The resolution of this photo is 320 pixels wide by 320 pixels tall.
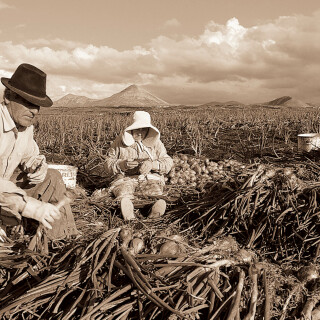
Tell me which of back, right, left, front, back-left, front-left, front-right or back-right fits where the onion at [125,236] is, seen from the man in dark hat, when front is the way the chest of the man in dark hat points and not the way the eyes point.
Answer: front

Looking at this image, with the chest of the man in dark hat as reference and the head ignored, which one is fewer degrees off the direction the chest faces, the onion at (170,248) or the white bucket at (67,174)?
the onion

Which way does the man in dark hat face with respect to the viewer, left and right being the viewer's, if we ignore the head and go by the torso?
facing the viewer and to the right of the viewer

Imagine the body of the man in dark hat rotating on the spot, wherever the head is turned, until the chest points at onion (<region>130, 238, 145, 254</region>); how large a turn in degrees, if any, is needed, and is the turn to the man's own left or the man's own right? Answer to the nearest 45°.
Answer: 0° — they already face it

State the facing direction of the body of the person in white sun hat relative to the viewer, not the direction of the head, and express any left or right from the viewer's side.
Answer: facing the viewer

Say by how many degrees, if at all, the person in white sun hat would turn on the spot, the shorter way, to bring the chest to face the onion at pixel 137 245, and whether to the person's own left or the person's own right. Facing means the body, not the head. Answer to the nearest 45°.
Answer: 0° — they already face it

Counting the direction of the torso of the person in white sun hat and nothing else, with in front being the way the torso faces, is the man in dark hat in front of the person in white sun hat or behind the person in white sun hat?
in front

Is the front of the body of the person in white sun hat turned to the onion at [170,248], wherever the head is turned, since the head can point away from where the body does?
yes

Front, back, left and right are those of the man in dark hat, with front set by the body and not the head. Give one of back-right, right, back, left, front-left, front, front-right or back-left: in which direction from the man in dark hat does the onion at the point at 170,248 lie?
front

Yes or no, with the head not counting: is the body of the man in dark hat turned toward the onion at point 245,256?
yes

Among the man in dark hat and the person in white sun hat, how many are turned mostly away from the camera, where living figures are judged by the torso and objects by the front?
0

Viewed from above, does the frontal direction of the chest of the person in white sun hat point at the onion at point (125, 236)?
yes
